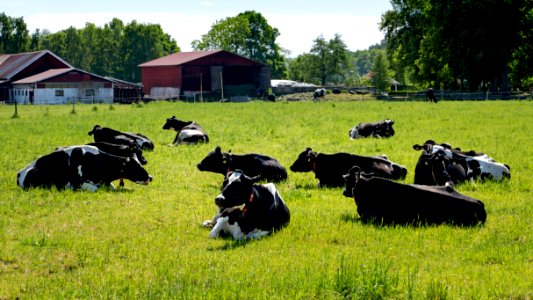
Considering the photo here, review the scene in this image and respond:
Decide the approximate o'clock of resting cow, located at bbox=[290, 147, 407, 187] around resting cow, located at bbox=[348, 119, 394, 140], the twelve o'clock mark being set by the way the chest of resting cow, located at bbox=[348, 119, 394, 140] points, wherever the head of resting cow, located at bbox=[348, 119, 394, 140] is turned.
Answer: resting cow, located at bbox=[290, 147, 407, 187] is roughly at 3 o'clock from resting cow, located at bbox=[348, 119, 394, 140].

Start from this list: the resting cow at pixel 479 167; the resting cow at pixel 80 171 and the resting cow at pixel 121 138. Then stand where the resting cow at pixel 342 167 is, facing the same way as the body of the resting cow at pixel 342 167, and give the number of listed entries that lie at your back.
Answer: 1

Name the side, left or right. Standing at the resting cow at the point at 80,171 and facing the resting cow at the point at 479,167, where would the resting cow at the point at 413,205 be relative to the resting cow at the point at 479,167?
right

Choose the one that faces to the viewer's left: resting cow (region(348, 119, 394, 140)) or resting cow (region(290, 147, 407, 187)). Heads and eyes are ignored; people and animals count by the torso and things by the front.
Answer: resting cow (region(290, 147, 407, 187))

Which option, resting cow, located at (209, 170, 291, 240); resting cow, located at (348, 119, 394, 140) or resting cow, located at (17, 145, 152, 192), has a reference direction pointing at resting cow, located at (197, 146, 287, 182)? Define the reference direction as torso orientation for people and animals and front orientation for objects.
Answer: resting cow, located at (17, 145, 152, 192)

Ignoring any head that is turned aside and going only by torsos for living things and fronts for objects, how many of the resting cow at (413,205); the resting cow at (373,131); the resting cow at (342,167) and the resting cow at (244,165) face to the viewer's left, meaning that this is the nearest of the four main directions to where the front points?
3

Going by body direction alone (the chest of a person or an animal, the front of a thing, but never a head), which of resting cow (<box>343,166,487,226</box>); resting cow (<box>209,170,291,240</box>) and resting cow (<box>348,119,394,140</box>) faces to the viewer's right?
resting cow (<box>348,119,394,140</box>)

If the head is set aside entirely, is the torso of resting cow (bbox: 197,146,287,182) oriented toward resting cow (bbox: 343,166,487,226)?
no

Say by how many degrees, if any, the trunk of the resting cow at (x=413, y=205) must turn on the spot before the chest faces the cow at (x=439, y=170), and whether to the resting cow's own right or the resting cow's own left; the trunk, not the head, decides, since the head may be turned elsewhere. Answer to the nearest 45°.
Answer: approximately 90° to the resting cow's own right

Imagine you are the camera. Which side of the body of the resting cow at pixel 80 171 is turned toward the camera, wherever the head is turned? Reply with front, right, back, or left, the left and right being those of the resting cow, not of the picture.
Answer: right

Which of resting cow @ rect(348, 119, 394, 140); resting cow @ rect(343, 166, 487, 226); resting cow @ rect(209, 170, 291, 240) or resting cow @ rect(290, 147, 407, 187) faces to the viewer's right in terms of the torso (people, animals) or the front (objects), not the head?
resting cow @ rect(348, 119, 394, 140)

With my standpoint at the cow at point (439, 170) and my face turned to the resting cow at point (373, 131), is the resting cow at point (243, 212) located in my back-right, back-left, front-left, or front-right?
back-left

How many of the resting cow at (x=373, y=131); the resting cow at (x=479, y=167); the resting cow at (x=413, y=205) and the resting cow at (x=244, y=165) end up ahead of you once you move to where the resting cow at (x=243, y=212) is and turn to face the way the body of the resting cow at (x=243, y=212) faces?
0

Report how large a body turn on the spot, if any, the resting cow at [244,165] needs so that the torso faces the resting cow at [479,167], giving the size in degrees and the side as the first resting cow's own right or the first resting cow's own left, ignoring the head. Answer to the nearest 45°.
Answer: approximately 180°

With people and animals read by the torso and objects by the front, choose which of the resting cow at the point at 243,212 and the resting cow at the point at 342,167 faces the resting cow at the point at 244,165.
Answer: the resting cow at the point at 342,167

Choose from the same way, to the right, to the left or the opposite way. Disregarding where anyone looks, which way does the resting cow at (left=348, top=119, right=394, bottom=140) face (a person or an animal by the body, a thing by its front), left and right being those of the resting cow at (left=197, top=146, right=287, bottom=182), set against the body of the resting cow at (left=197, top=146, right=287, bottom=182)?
the opposite way

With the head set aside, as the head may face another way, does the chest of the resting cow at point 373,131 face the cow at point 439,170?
no

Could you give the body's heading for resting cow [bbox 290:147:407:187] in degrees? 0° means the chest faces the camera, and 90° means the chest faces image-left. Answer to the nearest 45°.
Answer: approximately 90°

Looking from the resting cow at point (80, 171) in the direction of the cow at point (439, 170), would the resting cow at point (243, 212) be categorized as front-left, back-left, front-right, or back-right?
front-right

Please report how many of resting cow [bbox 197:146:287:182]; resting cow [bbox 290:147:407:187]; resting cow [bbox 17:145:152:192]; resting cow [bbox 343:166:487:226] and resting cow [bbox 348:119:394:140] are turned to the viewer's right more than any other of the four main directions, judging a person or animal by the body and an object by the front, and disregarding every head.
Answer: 2

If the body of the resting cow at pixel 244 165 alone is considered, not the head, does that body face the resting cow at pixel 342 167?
no

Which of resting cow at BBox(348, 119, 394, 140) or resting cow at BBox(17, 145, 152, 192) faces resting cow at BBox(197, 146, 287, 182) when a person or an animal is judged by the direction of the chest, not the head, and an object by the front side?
resting cow at BBox(17, 145, 152, 192)
